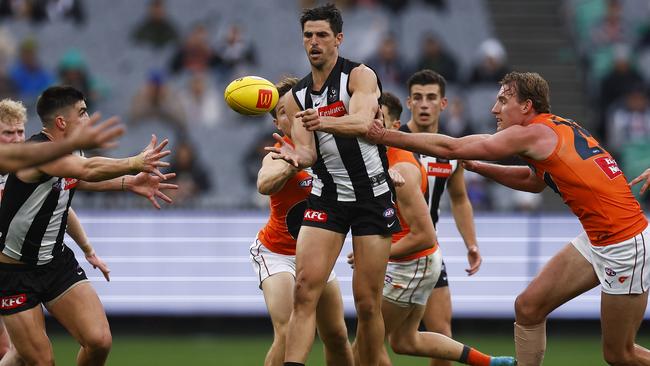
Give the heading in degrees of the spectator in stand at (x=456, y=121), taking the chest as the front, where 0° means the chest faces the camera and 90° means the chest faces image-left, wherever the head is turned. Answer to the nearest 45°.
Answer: approximately 0°

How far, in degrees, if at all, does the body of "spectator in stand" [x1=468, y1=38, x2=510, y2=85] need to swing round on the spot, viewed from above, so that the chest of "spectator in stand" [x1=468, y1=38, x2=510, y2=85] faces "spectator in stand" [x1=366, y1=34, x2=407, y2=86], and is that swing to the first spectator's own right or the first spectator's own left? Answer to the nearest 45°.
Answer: approximately 90° to the first spectator's own right

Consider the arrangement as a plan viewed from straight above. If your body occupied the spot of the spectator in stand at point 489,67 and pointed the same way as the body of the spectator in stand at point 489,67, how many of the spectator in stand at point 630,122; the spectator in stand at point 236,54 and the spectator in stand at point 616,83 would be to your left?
2

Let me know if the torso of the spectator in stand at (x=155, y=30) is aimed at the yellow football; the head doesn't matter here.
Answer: yes

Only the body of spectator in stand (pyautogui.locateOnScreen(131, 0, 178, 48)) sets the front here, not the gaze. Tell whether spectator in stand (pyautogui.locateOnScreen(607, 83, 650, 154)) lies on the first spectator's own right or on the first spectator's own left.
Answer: on the first spectator's own left

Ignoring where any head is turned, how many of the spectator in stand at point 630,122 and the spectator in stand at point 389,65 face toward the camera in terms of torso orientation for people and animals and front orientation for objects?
2

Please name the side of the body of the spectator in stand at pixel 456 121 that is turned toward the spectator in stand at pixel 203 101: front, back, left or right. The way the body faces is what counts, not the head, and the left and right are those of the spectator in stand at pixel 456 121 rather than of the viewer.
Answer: right

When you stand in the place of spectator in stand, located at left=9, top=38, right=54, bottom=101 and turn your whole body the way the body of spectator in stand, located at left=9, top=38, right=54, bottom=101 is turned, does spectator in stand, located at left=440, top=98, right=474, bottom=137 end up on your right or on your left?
on your left
